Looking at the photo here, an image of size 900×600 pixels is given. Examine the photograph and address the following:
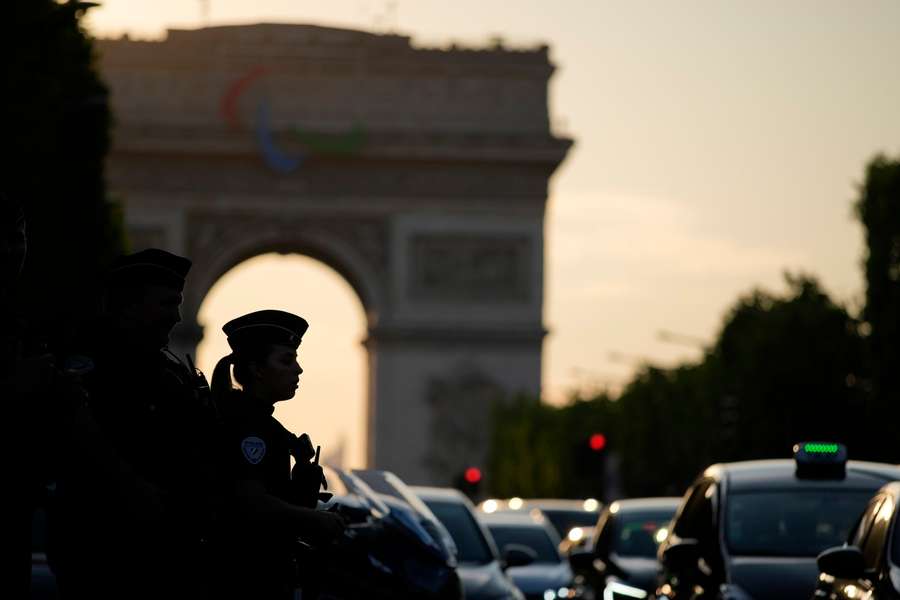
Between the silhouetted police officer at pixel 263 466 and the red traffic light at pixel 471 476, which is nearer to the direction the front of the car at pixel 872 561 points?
the silhouetted police officer

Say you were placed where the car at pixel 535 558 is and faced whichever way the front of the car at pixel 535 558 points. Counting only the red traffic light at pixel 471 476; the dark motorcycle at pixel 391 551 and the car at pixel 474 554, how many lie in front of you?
2

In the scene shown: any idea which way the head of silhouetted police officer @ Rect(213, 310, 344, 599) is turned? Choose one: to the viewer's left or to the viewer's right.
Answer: to the viewer's right

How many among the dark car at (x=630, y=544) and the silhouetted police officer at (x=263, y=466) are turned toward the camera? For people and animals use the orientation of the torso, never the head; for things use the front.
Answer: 1

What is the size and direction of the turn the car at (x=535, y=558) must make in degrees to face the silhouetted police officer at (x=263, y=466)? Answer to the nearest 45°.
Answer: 0° — it already faces them

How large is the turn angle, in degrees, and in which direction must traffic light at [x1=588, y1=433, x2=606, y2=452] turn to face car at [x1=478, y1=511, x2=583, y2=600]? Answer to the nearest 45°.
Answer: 0° — it already faces it

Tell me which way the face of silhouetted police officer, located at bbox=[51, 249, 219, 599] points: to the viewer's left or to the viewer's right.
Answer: to the viewer's right
